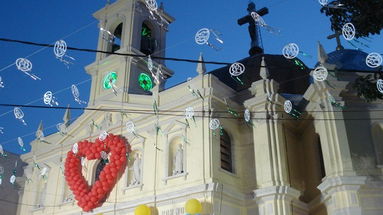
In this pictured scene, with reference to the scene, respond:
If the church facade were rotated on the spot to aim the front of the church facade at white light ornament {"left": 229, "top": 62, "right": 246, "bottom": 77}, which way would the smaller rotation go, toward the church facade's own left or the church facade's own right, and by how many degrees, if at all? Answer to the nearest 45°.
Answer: approximately 45° to the church facade's own left

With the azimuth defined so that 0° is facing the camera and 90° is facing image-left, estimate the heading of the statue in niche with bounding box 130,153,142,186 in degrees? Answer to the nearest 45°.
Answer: approximately 45°

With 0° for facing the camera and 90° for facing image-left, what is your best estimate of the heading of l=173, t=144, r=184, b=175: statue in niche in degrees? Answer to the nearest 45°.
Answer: approximately 45°

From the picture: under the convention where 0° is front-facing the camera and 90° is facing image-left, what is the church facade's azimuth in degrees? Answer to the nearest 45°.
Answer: approximately 45°

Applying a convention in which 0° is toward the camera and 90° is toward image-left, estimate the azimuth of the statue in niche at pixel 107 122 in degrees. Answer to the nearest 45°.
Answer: approximately 45°

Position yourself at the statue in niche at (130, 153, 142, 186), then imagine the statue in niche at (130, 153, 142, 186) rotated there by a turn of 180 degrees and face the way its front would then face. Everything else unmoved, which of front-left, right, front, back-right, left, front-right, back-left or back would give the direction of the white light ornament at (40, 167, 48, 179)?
left

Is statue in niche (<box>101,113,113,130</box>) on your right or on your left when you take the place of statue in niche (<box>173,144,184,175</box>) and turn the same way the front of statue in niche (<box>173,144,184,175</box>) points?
on your right

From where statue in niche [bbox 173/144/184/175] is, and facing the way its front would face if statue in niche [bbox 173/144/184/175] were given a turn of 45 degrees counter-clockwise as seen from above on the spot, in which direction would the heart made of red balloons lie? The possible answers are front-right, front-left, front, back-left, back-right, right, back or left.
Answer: back-right

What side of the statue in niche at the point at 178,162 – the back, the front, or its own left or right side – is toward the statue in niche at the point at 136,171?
right
